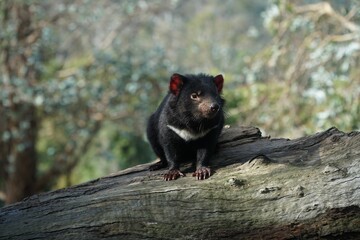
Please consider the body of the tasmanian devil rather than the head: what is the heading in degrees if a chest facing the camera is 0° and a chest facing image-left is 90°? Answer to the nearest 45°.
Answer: approximately 315°

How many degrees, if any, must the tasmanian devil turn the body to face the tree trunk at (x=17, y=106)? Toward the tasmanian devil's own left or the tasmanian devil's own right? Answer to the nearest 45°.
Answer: approximately 180°
